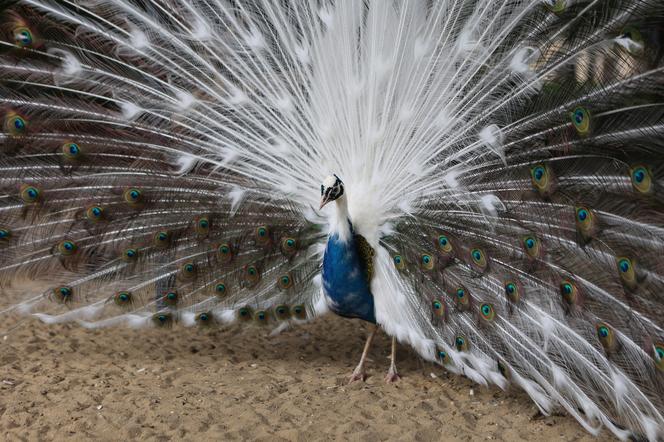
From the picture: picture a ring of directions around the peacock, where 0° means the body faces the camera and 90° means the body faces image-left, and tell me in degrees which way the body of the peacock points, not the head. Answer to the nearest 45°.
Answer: approximately 45°
